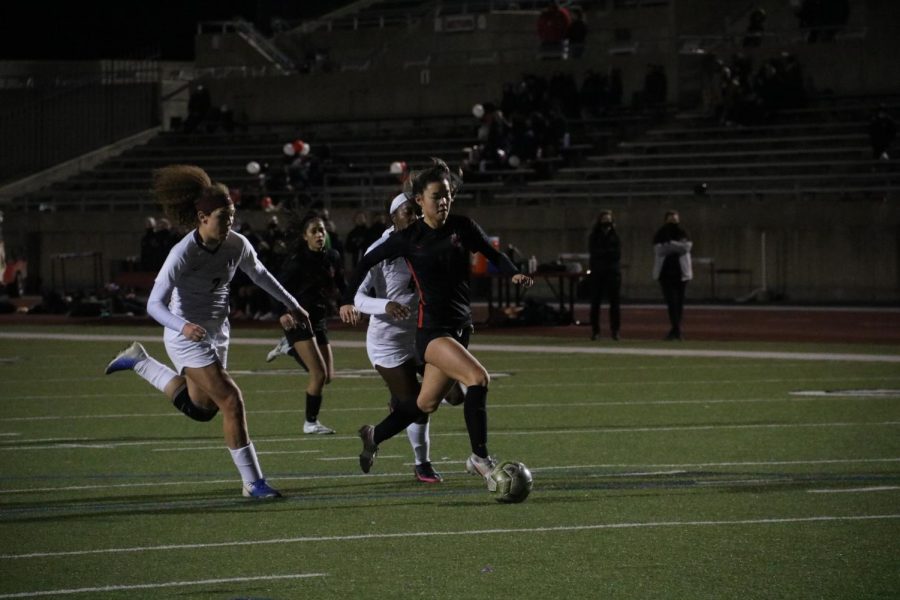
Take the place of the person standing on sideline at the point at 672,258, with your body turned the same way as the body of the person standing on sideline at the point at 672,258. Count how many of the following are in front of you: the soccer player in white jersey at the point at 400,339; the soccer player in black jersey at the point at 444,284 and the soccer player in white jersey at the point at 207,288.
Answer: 3

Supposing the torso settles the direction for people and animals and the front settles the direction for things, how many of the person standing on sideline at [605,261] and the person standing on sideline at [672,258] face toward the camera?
2

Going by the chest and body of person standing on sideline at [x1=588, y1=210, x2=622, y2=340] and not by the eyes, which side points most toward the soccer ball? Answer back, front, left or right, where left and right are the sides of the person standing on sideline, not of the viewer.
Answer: front

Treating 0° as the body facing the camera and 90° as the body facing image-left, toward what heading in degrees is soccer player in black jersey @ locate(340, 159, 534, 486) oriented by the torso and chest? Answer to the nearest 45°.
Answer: approximately 315°

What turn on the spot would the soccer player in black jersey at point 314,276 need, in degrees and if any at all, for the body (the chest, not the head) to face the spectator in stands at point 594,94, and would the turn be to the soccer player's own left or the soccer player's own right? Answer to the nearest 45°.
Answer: approximately 135° to the soccer player's own left

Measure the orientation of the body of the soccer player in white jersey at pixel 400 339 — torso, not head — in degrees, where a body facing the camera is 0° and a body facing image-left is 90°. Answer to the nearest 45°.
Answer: approximately 315°

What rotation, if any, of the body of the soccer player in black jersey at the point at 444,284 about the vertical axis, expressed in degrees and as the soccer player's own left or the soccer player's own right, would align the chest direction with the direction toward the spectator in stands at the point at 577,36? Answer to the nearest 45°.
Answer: approximately 135° to the soccer player's own left

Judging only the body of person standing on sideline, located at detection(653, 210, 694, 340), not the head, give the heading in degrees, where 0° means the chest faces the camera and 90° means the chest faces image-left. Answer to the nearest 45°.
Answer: approximately 0°

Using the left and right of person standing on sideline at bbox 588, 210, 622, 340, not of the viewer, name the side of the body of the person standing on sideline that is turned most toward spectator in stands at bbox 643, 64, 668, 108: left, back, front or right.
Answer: back

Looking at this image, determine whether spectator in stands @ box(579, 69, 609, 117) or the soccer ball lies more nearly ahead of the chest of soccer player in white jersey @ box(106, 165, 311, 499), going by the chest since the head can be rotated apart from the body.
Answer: the soccer ball

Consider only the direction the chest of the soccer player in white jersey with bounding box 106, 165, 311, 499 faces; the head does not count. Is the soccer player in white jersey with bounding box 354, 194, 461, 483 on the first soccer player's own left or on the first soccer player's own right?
on the first soccer player's own left

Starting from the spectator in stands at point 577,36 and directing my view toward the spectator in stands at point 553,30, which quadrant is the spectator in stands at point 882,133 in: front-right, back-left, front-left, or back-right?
back-left

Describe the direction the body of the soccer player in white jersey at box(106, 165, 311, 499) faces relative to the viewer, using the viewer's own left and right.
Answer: facing the viewer and to the right of the viewer

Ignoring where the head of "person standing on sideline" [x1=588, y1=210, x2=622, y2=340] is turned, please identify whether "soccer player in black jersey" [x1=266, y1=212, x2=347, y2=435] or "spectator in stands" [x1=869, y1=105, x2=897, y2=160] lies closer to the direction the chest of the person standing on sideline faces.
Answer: the soccer player in black jersey

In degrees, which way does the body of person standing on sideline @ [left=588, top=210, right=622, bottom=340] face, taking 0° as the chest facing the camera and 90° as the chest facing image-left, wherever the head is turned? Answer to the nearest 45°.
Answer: approximately 0°
